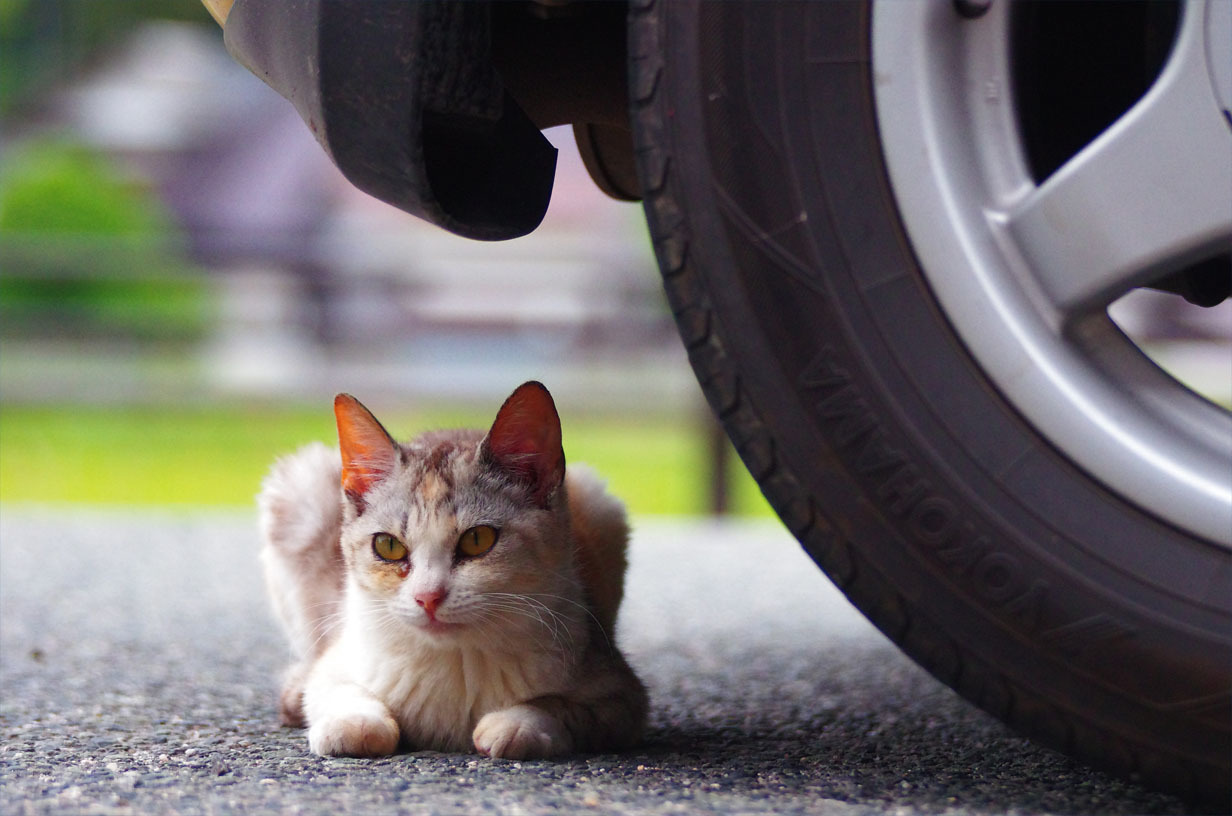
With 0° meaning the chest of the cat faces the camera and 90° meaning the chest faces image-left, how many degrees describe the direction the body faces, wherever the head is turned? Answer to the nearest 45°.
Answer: approximately 0°
